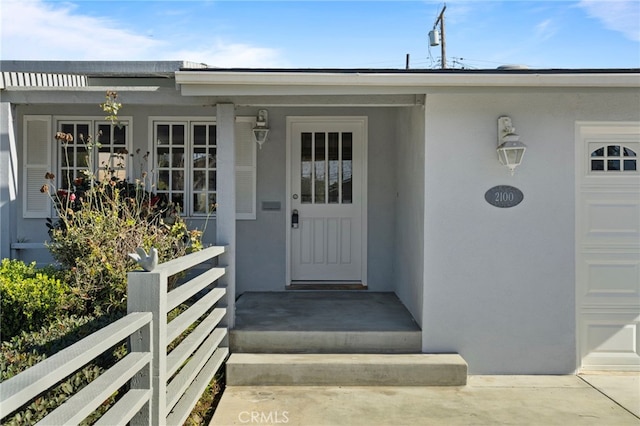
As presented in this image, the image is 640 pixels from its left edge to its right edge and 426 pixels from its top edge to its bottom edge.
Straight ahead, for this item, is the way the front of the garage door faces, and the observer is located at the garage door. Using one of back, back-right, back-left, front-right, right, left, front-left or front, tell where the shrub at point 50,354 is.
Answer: front-right

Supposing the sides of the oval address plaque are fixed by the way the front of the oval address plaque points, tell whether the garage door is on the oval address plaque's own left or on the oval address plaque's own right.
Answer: on the oval address plaque's own left

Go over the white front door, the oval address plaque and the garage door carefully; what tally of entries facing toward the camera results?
3

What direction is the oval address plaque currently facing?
toward the camera

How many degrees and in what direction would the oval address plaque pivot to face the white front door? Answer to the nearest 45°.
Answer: approximately 135° to its right

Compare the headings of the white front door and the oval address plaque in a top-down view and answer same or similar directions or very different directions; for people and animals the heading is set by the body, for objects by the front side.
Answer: same or similar directions

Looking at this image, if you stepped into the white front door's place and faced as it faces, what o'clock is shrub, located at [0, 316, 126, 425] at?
The shrub is roughly at 1 o'clock from the white front door.

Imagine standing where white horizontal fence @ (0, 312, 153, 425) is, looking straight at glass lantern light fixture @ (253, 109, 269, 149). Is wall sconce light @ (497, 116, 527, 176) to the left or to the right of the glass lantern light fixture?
right

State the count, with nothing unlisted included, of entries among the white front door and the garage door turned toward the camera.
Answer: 2

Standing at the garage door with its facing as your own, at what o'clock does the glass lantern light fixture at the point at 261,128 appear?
The glass lantern light fixture is roughly at 3 o'clock from the garage door.

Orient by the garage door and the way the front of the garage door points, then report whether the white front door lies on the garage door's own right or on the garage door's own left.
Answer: on the garage door's own right

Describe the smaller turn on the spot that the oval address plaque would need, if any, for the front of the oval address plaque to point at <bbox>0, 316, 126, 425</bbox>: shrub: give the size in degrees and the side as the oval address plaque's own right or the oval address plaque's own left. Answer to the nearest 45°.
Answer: approximately 45° to the oval address plaque's own right

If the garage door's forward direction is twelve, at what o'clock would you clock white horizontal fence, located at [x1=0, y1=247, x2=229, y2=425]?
The white horizontal fence is roughly at 1 o'clock from the garage door.

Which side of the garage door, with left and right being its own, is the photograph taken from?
front
